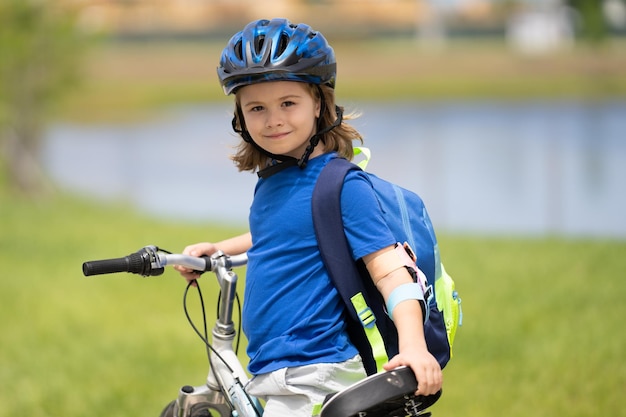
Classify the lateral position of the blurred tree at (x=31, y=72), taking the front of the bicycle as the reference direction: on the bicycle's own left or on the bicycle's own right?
on the bicycle's own right
